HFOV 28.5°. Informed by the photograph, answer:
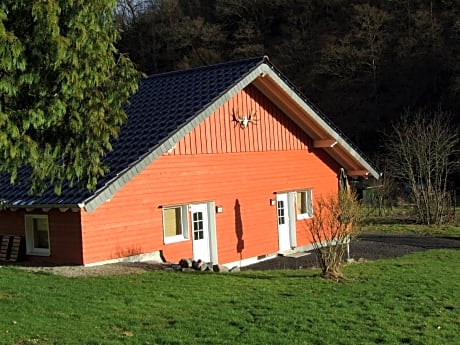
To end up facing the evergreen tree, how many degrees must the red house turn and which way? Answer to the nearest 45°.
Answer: approximately 45° to its right

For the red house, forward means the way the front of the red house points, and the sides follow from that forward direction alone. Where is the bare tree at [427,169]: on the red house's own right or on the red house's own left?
on the red house's own left

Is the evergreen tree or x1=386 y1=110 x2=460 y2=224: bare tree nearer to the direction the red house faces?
the evergreen tree

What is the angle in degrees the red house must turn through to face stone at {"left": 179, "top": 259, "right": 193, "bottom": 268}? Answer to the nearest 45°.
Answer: approximately 45° to its right

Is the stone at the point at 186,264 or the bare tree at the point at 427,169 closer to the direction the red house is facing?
the stone
